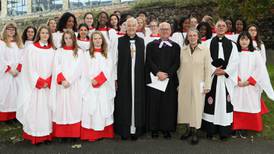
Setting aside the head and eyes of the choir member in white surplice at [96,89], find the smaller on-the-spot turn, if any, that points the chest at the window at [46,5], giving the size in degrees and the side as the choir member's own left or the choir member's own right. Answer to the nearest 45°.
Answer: approximately 180°

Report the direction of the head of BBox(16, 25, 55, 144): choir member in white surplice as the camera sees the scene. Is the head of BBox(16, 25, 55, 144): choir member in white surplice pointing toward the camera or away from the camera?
toward the camera

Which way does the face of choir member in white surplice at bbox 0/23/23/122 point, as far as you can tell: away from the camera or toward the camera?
toward the camera

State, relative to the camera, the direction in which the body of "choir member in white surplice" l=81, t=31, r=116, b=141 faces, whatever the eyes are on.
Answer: toward the camera

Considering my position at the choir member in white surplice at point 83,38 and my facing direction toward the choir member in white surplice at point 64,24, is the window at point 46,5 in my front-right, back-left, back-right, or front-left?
front-right

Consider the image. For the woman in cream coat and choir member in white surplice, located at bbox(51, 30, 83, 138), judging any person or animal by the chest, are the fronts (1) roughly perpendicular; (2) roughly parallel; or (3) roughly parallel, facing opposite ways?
roughly parallel

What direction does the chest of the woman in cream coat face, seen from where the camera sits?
toward the camera

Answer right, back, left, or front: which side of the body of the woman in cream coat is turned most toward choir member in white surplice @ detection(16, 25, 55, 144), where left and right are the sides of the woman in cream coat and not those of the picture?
right

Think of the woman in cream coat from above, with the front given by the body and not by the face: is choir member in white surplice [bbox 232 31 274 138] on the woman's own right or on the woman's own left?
on the woman's own left

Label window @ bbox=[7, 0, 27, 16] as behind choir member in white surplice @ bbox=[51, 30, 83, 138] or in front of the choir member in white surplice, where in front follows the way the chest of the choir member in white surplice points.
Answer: behind

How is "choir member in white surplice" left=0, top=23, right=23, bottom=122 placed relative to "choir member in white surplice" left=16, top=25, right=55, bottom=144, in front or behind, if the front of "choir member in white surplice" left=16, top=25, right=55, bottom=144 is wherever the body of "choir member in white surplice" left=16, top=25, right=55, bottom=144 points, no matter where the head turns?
behind

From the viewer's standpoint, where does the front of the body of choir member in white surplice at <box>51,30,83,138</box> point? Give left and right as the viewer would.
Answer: facing the viewer
